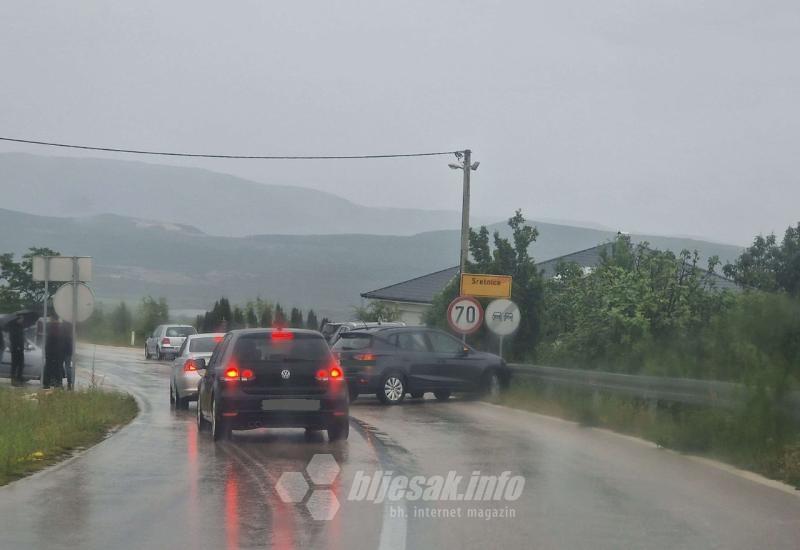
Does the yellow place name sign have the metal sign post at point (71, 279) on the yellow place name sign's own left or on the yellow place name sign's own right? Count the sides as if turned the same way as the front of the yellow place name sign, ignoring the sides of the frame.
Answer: on the yellow place name sign's own right

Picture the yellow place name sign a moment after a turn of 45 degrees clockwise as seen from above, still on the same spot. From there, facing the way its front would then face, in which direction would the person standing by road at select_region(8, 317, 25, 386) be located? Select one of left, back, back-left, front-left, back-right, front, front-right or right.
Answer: front-right

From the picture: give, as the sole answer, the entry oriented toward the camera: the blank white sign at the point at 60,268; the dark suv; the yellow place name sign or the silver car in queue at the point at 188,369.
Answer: the yellow place name sign

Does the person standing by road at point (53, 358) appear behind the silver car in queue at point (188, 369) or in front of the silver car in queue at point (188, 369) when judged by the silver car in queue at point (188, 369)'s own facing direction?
in front

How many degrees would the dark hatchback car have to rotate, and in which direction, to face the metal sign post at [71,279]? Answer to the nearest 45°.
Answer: approximately 45° to its left

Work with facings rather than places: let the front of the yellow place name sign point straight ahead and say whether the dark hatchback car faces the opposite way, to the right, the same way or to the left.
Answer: the opposite way

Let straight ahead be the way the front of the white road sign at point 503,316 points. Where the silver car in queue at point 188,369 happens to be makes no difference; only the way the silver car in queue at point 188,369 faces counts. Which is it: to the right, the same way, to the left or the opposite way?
the opposite way

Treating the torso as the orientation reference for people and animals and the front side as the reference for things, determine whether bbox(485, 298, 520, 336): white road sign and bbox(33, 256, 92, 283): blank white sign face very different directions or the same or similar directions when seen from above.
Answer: very different directions

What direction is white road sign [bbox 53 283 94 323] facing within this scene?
away from the camera

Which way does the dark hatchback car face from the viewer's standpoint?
away from the camera

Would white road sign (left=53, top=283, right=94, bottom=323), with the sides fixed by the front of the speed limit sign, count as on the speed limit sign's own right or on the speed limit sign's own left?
on the speed limit sign's own right

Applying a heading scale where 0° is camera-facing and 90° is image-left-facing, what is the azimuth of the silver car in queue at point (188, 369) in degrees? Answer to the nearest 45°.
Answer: approximately 180°

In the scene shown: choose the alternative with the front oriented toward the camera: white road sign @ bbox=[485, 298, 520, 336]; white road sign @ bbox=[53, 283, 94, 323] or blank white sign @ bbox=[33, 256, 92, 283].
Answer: white road sign @ bbox=[485, 298, 520, 336]

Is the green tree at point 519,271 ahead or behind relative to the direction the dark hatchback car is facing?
ahead

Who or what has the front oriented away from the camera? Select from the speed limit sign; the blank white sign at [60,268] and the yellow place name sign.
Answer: the blank white sign

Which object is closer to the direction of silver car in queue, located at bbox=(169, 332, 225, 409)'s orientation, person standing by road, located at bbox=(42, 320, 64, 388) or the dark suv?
the person standing by road

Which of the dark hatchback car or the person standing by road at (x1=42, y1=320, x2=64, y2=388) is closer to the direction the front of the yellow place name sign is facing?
the dark hatchback car

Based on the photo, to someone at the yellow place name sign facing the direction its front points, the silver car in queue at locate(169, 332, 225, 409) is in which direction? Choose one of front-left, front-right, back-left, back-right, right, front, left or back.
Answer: front-right
